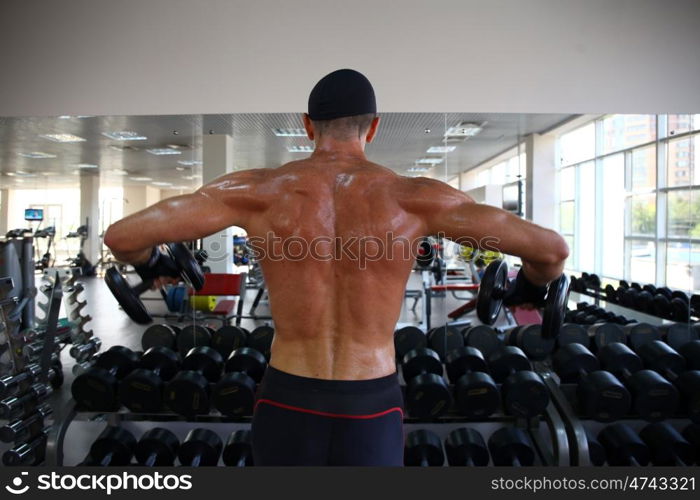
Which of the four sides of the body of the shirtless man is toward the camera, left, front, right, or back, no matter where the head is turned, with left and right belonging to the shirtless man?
back

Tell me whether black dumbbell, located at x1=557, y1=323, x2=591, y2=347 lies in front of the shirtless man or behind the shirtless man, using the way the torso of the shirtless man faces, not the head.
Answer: in front

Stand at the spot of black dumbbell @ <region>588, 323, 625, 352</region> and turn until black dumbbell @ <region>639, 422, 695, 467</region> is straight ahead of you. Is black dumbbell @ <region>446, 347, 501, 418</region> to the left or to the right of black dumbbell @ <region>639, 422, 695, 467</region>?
right

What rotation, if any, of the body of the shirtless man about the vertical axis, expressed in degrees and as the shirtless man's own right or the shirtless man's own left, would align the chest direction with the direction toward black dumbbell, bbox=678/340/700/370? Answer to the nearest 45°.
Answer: approximately 45° to the shirtless man's own right

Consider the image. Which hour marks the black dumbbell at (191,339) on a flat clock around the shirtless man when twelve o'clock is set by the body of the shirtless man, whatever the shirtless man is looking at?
The black dumbbell is roughly at 11 o'clock from the shirtless man.

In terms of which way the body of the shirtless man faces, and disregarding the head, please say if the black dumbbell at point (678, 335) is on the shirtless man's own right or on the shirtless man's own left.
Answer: on the shirtless man's own right

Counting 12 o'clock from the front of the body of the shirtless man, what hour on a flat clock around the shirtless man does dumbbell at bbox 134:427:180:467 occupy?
The dumbbell is roughly at 11 o'clock from the shirtless man.

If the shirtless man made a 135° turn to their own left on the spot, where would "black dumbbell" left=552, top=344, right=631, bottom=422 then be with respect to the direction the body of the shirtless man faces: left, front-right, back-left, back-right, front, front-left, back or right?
back

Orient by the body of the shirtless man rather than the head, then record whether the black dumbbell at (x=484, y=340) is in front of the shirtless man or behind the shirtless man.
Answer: in front

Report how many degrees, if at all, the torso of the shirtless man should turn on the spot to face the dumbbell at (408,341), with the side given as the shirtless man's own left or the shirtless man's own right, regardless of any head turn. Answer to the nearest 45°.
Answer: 0° — they already face it

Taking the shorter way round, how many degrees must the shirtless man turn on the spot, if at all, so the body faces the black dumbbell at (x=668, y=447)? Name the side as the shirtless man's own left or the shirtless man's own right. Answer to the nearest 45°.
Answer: approximately 45° to the shirtless man's own right

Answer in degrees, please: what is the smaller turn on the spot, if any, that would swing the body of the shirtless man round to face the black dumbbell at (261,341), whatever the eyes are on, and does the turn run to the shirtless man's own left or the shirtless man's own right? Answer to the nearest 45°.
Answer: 0° — they already face it

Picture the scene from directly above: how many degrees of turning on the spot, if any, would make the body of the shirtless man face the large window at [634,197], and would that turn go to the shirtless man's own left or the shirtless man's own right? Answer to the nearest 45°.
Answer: approximately 45° to the shirtless man's own right

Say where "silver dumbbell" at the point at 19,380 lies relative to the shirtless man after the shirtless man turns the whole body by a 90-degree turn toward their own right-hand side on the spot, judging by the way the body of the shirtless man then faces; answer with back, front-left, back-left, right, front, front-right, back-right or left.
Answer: back-left

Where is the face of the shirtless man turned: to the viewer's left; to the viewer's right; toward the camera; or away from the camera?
away from the camera
